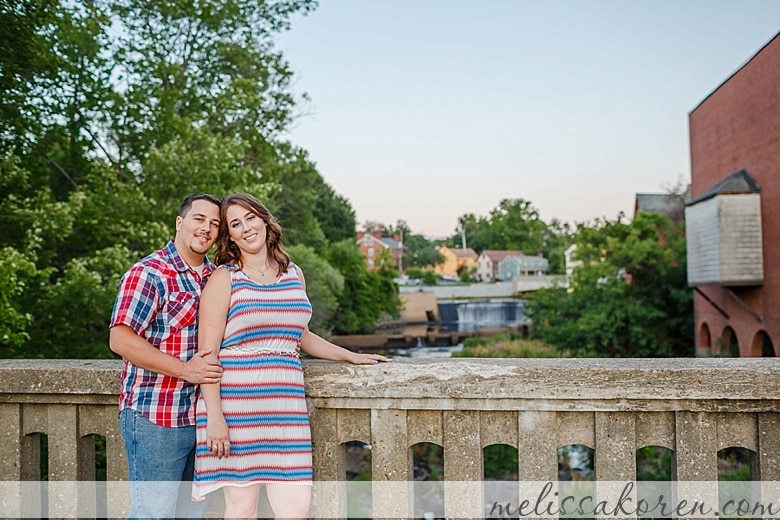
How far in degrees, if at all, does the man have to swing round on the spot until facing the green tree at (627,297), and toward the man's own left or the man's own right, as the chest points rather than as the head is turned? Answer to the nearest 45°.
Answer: approximately 90° to the man's own left

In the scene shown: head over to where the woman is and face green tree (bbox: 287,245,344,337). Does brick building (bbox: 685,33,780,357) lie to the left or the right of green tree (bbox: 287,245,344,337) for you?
right

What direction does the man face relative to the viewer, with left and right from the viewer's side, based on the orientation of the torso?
facing the viewer and to the right of the viewer

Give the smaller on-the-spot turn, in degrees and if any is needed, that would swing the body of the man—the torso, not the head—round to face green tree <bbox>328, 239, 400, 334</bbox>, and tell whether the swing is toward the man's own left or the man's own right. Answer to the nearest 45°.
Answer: approximately 135° to the man's own left

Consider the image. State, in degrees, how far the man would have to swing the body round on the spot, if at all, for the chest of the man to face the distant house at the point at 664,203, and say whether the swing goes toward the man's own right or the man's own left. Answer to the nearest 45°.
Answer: approximately 90° to the man's own left

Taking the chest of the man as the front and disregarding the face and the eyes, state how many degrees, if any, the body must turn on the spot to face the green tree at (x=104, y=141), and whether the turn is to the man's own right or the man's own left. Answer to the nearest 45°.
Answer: approximately 135° to the man's own left

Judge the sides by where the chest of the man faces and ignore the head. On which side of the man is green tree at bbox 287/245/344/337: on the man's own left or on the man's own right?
on the man's own left

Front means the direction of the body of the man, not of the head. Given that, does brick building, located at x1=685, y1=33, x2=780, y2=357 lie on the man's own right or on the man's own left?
on the man's own left
